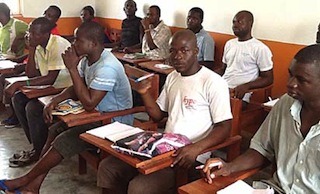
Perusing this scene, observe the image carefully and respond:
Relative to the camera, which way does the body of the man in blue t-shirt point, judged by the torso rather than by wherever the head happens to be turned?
to the viewer's left

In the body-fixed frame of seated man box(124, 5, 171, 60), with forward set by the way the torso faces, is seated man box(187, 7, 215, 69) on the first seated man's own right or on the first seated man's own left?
on the first seated man's own left

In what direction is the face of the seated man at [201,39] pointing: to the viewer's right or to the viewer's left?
to the viewer's left

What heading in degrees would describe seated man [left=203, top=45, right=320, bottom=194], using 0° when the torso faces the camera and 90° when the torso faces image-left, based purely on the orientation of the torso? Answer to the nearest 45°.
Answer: approximately 45°

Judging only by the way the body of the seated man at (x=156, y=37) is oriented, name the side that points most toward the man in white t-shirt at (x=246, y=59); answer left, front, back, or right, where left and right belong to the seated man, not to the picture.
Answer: left

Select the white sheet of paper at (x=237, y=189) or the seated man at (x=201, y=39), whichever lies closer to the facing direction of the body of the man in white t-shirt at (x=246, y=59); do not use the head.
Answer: the white sheet of paper

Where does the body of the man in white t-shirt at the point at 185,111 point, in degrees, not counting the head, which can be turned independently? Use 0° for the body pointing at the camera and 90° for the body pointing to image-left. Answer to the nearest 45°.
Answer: approximately 45°

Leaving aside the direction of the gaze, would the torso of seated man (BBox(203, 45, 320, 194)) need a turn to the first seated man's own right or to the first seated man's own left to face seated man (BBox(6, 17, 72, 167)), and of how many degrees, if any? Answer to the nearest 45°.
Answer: approximately 90° to the first seated man's own right

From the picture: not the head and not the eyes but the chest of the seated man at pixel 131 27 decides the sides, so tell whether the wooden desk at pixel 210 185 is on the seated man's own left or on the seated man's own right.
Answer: on the seated man's own left
